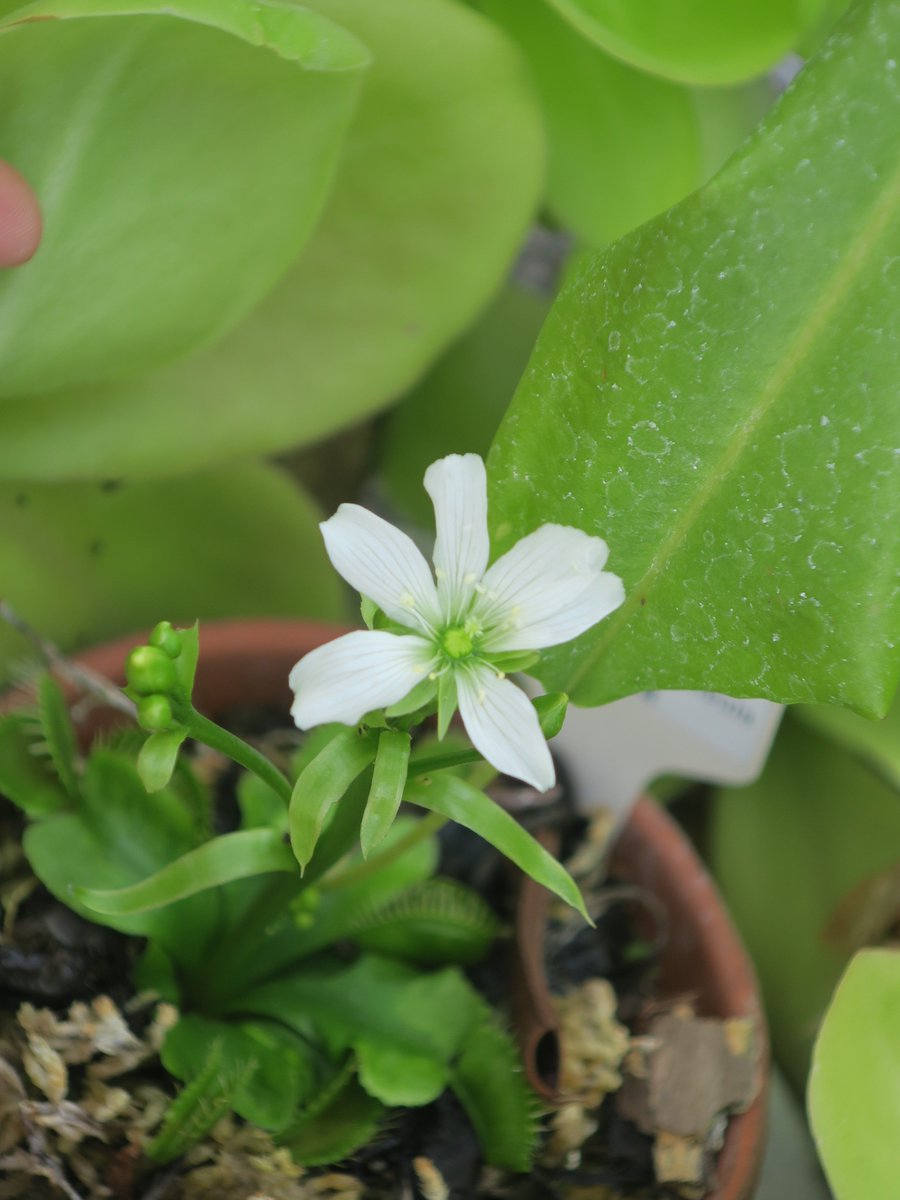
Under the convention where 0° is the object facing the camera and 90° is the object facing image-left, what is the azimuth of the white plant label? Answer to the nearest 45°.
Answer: approximately 0°
